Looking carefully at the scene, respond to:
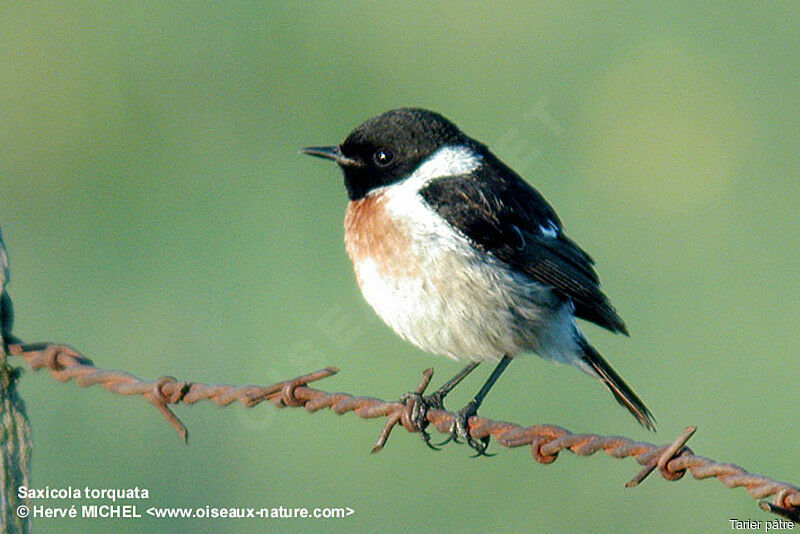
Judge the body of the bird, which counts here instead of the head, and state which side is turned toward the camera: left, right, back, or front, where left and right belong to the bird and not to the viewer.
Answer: left
